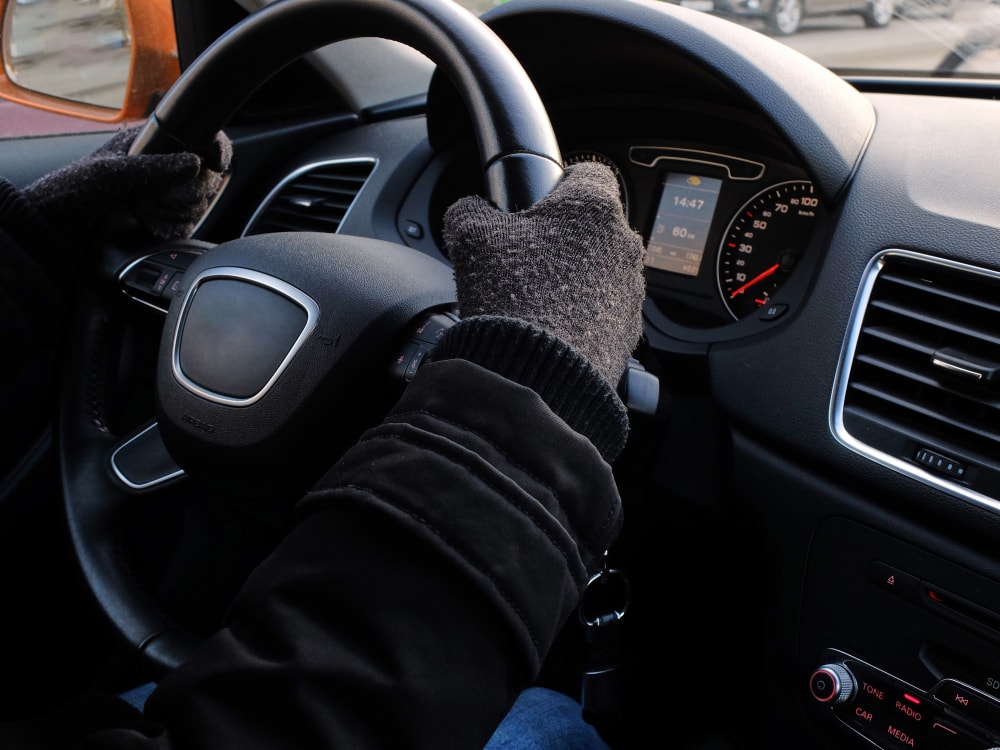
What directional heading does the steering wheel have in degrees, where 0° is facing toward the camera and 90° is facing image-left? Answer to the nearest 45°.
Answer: approximately 45°
